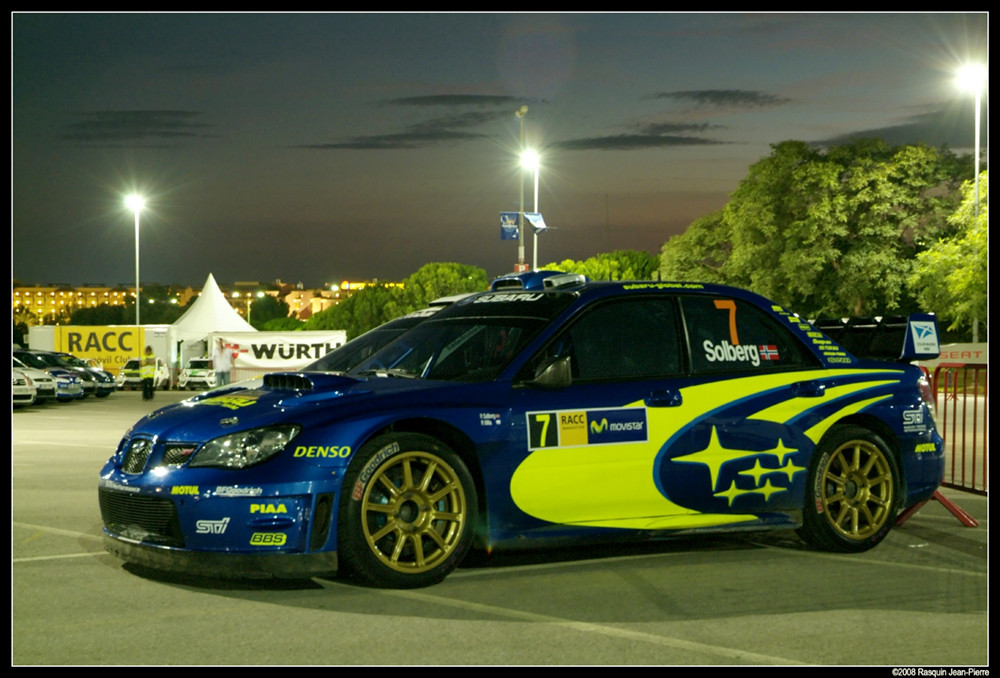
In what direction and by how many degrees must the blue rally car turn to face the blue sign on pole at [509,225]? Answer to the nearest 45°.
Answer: approximately 135° to its right

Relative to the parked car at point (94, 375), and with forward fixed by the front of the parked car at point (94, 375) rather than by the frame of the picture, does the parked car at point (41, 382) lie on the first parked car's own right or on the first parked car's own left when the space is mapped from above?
on the first parked car's own right

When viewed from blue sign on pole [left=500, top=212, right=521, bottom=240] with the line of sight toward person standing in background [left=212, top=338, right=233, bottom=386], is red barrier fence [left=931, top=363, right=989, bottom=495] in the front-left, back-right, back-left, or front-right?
front-left

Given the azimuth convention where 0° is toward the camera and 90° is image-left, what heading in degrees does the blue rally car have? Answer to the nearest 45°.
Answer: approximately 45°

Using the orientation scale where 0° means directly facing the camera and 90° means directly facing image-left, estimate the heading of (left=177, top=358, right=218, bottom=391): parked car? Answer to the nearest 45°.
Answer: approximately 0°

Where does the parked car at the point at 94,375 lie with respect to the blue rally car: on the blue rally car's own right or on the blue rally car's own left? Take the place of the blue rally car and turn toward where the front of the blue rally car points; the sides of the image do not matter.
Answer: on the blue rally car's own right

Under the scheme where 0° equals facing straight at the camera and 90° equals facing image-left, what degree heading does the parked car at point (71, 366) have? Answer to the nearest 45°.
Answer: approximately 315°
